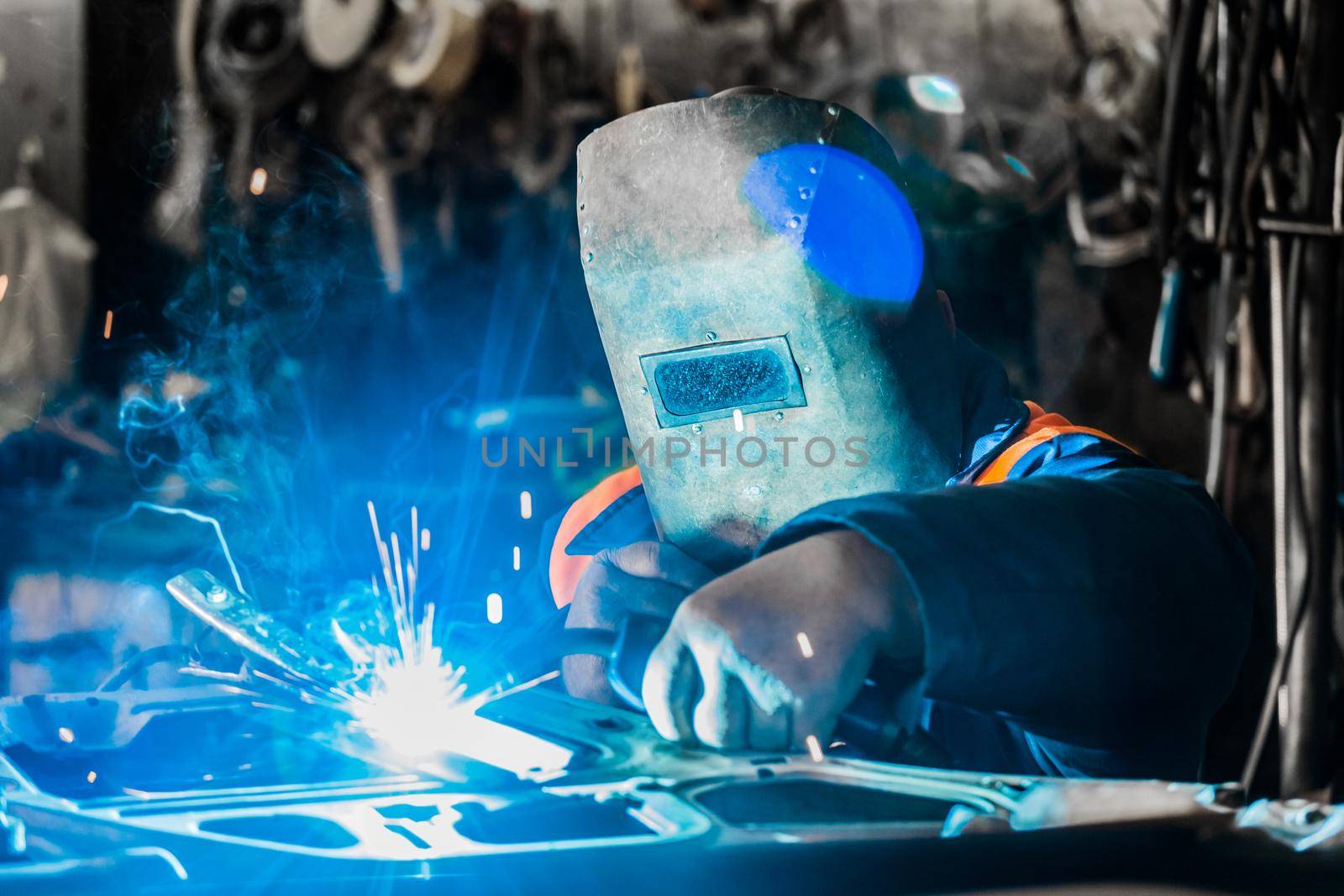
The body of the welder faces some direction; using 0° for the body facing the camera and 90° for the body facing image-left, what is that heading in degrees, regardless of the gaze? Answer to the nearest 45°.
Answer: approximately 45°
